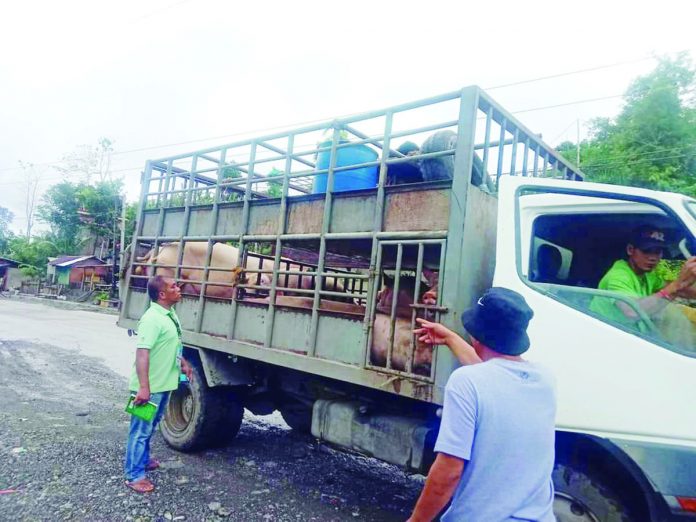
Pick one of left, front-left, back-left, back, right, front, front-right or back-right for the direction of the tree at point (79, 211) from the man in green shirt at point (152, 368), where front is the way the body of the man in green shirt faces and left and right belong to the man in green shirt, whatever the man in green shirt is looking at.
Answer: left

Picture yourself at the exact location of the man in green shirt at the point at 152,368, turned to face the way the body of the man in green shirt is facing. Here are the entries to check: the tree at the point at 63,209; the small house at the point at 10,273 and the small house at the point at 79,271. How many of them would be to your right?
0

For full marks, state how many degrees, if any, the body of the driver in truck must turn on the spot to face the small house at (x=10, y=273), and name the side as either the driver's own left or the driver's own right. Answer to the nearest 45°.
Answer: approximately 135° to the driver's own right

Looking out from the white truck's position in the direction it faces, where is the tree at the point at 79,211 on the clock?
The tree is roughly at 6 o'clock from the white truck.

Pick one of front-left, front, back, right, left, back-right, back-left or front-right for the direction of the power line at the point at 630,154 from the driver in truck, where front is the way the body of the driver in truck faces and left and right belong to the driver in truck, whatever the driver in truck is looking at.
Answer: back-left

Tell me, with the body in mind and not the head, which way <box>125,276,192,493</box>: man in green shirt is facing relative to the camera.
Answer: to the viewer's right

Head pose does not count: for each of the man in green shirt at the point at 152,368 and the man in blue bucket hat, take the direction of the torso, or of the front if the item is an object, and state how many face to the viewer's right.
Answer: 1

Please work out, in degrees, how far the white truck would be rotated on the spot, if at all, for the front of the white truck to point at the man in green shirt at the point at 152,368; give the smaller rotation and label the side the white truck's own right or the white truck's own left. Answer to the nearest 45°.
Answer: approximately 135° to the white truck's own right

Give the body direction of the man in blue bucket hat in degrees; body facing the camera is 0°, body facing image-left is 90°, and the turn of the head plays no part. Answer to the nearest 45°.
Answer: approximately 135°

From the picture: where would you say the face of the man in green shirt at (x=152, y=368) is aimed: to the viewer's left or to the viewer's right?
to the viewer's right

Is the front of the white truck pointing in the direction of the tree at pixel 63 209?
no

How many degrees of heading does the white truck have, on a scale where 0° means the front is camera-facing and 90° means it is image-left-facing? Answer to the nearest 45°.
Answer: approximately 315°

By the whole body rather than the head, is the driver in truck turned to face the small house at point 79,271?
no

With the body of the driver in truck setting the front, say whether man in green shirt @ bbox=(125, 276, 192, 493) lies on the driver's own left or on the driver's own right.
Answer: on the driver's own right

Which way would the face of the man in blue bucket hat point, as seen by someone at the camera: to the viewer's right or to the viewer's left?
to the viewer's left

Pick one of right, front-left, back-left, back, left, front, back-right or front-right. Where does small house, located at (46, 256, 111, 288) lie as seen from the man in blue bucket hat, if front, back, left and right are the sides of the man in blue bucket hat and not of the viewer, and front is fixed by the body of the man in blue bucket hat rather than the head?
front

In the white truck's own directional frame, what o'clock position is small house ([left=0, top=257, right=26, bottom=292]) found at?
The small house is roughly at 6 o'clock from the white truck.

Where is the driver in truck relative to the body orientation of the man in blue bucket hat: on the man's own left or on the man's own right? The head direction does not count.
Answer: on the man's own right

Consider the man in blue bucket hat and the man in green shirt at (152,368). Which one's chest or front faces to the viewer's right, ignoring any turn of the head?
the man in green shirt

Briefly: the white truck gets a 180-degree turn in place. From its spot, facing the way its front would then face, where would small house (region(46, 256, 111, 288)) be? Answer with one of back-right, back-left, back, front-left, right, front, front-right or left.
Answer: front

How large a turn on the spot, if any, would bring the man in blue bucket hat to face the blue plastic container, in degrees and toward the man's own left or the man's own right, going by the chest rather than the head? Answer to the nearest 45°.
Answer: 0° — they already face it

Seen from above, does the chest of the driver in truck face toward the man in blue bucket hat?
no
